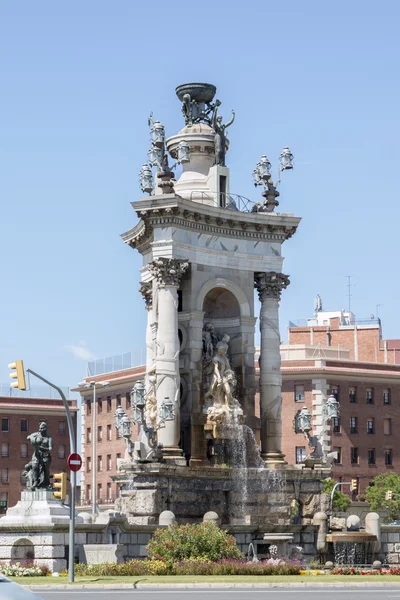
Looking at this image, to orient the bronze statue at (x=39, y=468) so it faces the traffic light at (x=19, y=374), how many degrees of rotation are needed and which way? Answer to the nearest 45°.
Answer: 0° — it already faces it

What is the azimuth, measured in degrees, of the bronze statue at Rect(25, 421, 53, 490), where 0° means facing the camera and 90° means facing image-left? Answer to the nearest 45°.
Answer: approximately 0°
